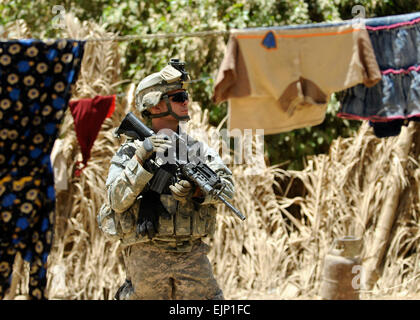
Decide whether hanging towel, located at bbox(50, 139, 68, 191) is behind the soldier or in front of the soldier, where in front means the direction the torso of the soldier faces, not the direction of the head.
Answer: behind

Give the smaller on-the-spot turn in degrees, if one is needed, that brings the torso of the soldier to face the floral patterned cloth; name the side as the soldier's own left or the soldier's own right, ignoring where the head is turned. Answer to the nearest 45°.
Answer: approximately 90° to the soldier's own right

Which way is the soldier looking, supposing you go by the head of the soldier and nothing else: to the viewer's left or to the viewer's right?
to the viewer's right
